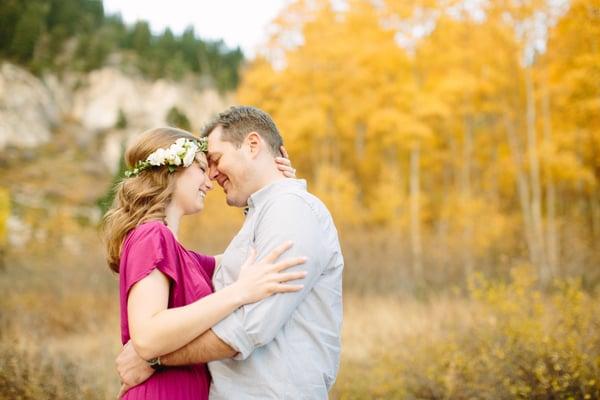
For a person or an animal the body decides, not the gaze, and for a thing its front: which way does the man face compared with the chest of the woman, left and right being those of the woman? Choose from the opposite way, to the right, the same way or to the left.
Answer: the opposite way

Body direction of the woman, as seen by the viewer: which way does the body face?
to the viewer's right

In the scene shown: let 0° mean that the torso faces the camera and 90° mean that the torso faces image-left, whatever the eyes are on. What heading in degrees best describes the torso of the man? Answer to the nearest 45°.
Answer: approximately 90°
